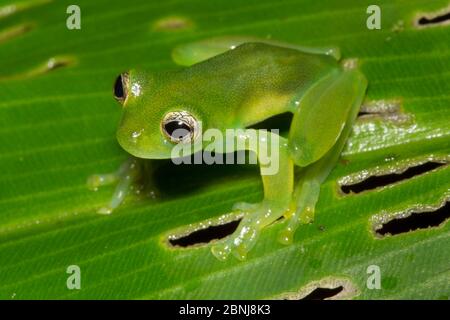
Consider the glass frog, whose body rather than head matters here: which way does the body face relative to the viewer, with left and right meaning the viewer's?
facing the viewer and to the left of the viewer
